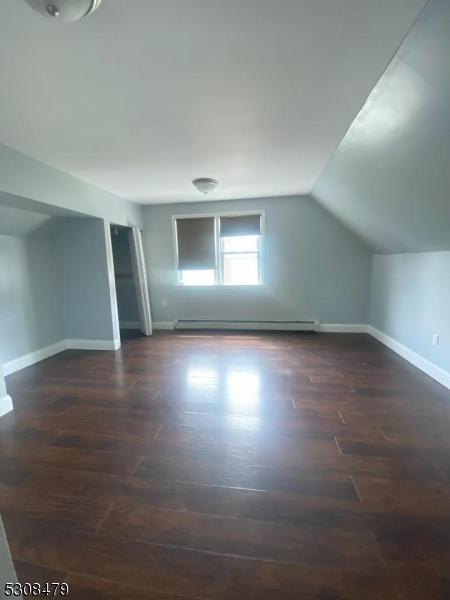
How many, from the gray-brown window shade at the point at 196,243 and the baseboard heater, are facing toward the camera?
2

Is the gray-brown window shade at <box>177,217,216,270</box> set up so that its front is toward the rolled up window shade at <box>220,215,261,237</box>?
no

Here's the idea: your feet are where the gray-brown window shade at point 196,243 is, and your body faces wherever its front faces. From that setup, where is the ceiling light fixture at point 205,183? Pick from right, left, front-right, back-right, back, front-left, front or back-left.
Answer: front

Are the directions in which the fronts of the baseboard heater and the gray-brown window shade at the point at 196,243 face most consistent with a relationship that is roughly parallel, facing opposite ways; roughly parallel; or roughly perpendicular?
roughly parallel

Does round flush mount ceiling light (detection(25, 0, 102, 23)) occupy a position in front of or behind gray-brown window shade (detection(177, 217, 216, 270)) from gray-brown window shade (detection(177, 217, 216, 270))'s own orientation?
in front

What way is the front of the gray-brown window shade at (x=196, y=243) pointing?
toward the camera
